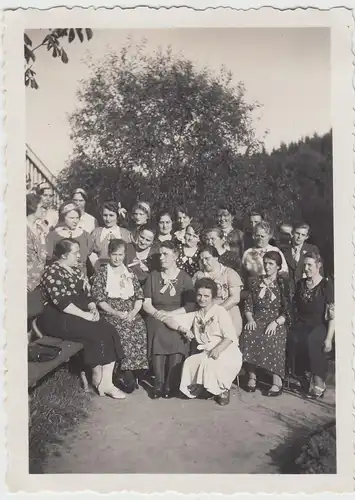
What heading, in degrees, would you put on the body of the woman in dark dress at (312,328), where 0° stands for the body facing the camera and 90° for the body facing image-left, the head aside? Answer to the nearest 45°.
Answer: approximately 45°
